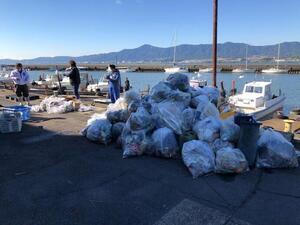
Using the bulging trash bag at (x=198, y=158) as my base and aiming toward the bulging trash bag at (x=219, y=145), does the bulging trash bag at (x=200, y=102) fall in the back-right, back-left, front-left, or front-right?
front-left

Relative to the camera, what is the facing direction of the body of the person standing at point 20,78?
toward the camera

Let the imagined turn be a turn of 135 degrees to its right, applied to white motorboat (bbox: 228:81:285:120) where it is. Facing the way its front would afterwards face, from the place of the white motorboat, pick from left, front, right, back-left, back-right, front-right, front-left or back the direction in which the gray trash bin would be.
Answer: back

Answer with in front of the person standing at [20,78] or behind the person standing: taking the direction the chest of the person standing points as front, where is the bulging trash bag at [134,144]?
in front

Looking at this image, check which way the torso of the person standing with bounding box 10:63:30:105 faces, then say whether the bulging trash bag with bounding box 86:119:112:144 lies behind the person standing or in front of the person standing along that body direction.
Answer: in front

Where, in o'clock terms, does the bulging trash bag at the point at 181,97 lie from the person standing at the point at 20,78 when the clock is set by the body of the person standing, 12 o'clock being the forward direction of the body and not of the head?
The bulging trash bag is roughly at 11 o'clock from the person standing.

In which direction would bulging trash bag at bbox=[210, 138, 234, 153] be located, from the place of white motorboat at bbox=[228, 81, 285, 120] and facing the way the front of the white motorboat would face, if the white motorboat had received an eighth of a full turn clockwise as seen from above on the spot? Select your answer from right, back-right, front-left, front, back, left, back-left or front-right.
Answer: left

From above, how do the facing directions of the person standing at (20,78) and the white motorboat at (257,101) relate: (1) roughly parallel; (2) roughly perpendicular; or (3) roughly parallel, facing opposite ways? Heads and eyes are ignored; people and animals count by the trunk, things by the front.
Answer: roughly perpendicular

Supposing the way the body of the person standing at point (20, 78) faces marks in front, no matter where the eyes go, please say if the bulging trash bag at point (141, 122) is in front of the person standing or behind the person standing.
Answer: in front

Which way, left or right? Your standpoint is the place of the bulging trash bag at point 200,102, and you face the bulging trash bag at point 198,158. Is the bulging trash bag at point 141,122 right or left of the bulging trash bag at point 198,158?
right

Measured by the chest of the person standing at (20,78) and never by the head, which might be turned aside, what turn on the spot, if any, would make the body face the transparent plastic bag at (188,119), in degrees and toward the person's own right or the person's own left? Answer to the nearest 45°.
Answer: approximately 45° to the person's own left

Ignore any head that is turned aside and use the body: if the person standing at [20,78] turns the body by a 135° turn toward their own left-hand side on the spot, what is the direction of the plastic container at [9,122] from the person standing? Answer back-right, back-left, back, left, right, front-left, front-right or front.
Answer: back-right

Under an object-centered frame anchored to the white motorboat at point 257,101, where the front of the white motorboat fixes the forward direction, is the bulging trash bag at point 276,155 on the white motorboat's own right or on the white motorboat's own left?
on the white motorboat's own left

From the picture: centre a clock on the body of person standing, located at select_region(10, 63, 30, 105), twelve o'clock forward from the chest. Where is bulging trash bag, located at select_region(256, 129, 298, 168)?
The bulging trash bag is roughly at 11 o'clock from the person standing.
